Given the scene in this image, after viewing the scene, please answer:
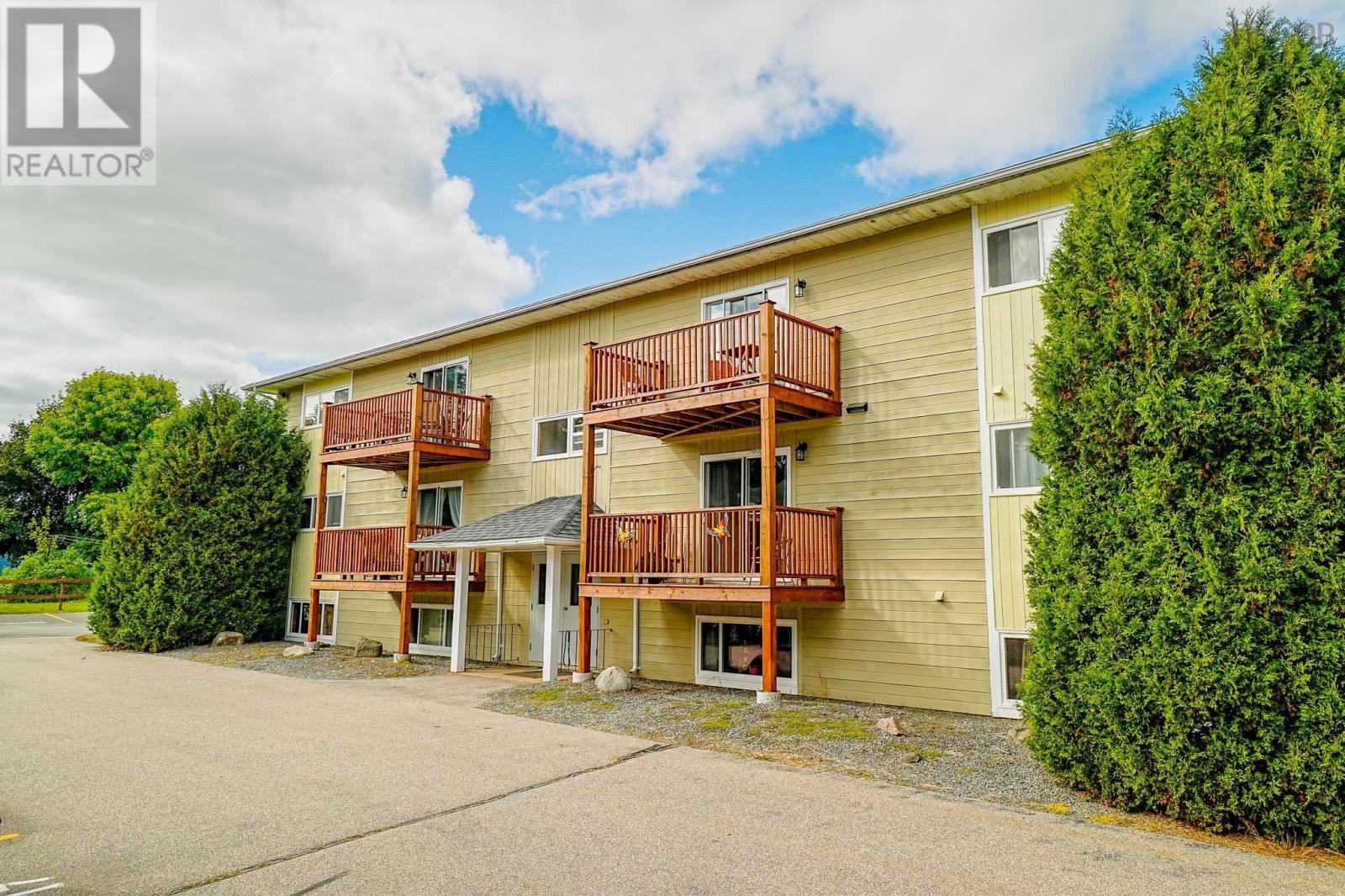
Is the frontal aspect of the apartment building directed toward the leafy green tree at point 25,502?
no

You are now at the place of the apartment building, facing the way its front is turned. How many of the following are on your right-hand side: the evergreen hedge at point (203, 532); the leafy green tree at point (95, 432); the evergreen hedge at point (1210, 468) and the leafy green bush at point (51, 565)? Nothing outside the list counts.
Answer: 3

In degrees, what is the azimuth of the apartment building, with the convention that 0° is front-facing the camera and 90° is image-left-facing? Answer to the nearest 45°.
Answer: approximately 45°

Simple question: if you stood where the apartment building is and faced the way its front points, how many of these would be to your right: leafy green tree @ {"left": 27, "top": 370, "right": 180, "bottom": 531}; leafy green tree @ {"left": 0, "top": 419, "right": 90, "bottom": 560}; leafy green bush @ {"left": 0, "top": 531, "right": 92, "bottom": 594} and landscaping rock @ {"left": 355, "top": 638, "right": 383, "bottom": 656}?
4

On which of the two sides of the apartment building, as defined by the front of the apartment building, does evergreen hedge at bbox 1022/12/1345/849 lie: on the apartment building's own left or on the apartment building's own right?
on the apartment building's own left

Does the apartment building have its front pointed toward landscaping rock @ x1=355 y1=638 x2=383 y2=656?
no

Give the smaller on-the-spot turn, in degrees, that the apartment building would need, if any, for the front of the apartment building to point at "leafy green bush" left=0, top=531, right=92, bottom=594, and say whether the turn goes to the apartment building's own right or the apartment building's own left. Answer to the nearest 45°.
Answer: approximately 90° to the apartment building's own right

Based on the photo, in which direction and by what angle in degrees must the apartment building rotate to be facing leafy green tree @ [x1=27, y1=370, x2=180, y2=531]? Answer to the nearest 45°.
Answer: approximately 90° to its right

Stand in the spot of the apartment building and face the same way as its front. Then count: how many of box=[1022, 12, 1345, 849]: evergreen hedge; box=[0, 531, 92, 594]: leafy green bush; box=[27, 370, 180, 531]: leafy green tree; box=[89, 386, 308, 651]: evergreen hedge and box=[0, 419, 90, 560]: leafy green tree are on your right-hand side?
4

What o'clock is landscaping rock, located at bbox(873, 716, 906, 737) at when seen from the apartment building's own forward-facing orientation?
The landscaping rock is roughly at 10 o'clock from the apartment building.

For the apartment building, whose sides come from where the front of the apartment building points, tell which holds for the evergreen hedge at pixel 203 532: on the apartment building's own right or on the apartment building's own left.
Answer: on the apartment building's own right
